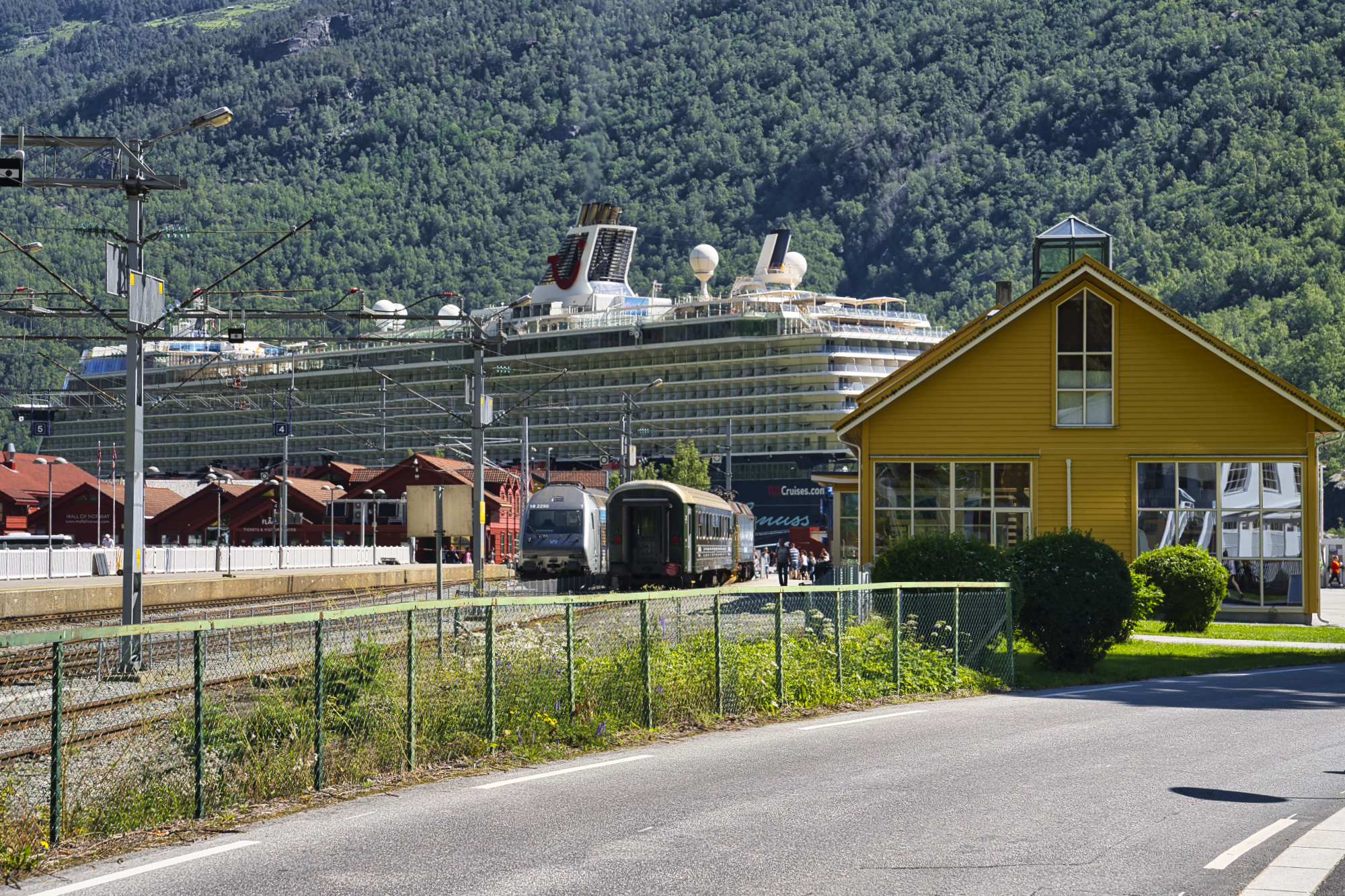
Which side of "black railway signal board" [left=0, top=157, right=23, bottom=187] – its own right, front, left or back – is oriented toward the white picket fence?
back

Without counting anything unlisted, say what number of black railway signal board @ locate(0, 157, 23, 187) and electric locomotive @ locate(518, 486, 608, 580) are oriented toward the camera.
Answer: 2

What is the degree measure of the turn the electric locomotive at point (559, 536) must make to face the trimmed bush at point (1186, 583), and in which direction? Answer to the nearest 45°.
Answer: approximately 45° to its left

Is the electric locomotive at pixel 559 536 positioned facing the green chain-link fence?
yes

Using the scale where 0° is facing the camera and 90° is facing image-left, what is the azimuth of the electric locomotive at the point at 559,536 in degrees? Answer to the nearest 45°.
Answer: approximately 0°

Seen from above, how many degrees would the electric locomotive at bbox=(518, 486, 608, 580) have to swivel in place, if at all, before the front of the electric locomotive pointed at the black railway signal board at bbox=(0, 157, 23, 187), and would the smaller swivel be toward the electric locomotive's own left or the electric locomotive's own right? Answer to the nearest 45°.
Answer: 0° — it already faces it
